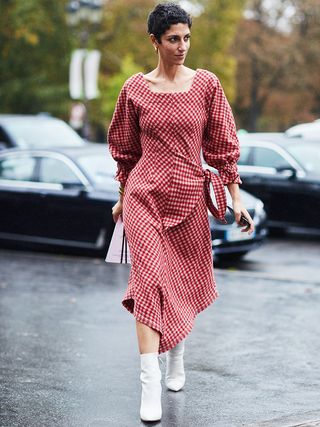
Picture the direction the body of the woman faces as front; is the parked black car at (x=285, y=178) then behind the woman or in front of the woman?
behind

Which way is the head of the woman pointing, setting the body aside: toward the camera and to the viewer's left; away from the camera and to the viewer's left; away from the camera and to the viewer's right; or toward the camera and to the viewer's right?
toward the camera and to the viewer's right

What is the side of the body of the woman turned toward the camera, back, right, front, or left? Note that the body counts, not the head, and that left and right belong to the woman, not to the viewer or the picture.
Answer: front

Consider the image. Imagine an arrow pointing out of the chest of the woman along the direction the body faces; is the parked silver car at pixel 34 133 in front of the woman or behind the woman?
behind

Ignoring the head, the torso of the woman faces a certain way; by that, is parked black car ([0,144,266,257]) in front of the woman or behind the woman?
behind

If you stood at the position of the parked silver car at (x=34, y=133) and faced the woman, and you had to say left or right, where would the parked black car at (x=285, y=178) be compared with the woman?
left

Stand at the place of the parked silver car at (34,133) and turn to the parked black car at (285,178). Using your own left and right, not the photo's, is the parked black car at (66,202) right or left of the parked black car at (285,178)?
right
